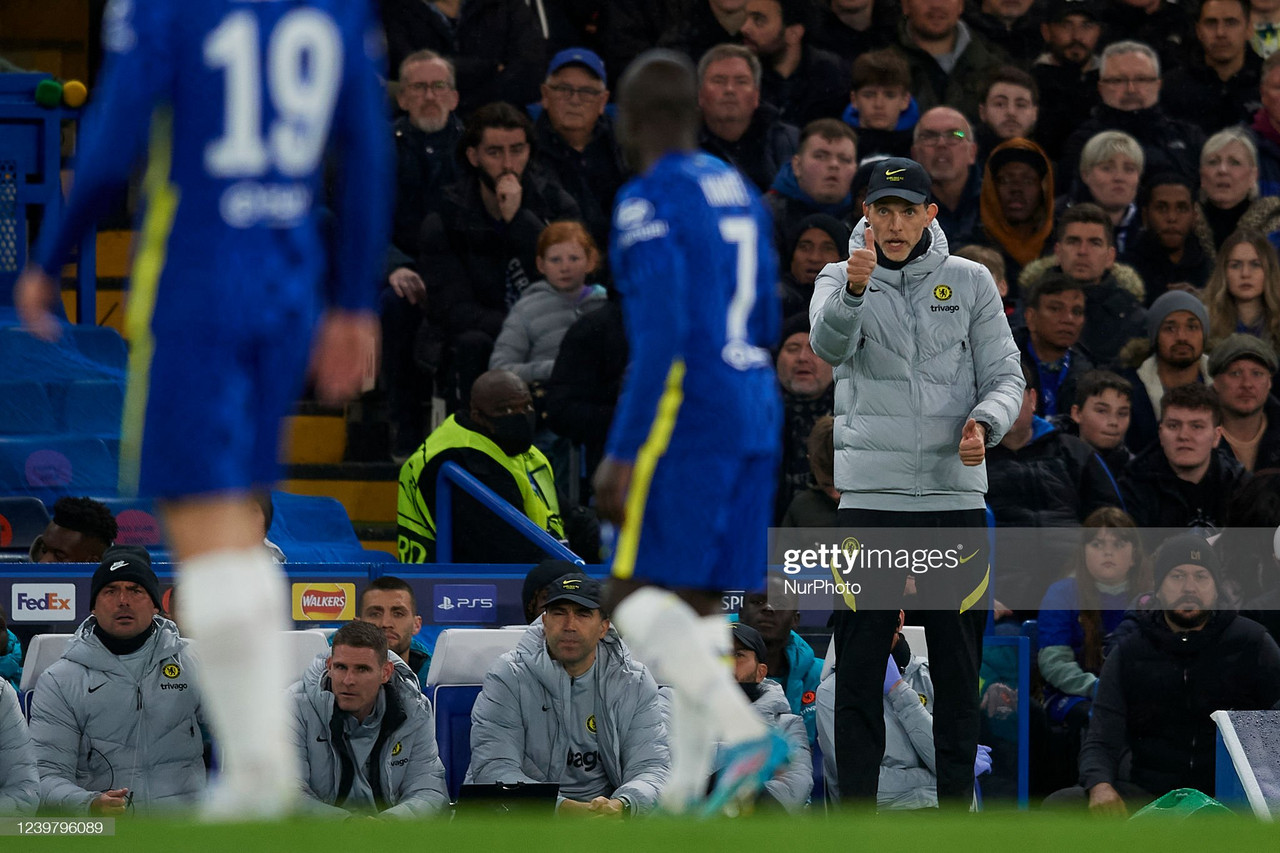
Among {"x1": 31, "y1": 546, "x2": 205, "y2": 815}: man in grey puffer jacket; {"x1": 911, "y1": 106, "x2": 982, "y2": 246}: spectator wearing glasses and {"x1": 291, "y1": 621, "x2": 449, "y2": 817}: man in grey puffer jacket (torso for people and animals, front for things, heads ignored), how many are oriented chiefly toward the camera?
3

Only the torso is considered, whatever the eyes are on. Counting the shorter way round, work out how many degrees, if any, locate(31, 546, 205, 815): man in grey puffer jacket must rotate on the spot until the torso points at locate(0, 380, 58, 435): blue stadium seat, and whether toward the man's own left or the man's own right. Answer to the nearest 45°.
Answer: approximately 180°

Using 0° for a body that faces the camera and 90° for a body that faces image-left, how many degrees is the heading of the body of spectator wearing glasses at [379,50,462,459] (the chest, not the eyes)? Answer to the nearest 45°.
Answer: approximately 0°

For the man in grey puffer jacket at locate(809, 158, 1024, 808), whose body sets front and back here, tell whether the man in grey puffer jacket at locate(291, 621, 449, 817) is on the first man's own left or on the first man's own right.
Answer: on the first man's own right

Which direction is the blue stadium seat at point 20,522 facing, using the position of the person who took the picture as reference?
facing the viewer

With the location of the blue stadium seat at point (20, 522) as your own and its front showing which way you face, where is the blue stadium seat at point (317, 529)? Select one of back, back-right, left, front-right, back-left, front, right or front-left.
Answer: left

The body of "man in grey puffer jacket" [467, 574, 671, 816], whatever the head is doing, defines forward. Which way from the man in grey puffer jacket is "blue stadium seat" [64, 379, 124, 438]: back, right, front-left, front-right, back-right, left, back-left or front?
back-right

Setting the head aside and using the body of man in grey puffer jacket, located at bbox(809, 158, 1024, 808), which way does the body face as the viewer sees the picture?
toward the camera

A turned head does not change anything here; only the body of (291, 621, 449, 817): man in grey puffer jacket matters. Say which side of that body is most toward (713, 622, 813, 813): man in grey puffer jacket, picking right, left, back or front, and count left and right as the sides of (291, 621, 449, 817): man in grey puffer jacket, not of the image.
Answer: left

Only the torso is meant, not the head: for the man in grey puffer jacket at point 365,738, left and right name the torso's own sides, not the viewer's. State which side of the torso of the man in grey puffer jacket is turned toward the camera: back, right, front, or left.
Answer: front

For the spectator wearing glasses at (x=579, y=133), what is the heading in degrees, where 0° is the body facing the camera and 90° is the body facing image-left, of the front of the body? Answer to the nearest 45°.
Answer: approximately 0°

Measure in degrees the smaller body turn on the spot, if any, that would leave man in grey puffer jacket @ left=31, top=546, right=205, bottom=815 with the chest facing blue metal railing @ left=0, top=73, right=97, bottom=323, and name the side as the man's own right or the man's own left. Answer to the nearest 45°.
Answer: approximately 180°

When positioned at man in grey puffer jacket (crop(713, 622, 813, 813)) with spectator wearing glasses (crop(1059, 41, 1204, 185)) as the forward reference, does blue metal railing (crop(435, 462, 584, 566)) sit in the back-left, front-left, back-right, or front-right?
front-left
